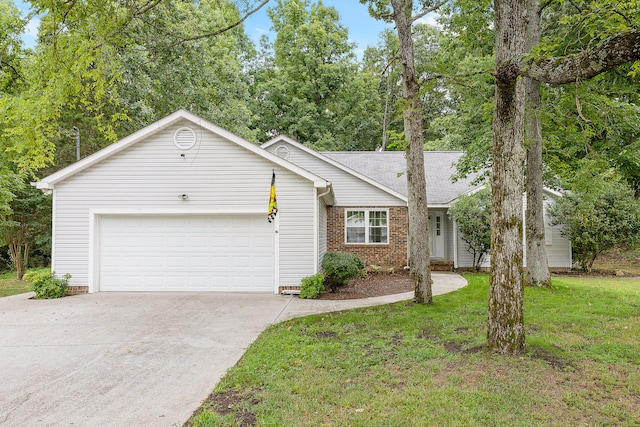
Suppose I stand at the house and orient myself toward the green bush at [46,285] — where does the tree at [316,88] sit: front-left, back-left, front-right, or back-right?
back-right

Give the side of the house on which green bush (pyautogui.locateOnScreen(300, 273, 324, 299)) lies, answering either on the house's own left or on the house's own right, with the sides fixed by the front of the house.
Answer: on the house's own left

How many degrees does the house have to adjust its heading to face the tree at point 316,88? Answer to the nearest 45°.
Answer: approximately 180°

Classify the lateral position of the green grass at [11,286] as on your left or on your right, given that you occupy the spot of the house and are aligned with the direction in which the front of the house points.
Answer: on your right

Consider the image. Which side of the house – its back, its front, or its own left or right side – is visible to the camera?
front

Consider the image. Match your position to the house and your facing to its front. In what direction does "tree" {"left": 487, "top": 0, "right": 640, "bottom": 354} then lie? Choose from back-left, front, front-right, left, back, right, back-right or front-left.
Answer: front-left

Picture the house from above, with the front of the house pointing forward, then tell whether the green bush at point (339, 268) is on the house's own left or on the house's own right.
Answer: on the house's own left

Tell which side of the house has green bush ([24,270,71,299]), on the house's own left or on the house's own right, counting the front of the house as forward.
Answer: on the house's own right

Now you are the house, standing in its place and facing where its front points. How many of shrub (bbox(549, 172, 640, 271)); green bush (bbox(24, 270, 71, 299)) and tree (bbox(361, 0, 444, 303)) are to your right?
1

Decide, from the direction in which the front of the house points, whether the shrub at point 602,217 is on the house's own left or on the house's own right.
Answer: on the house's own left
